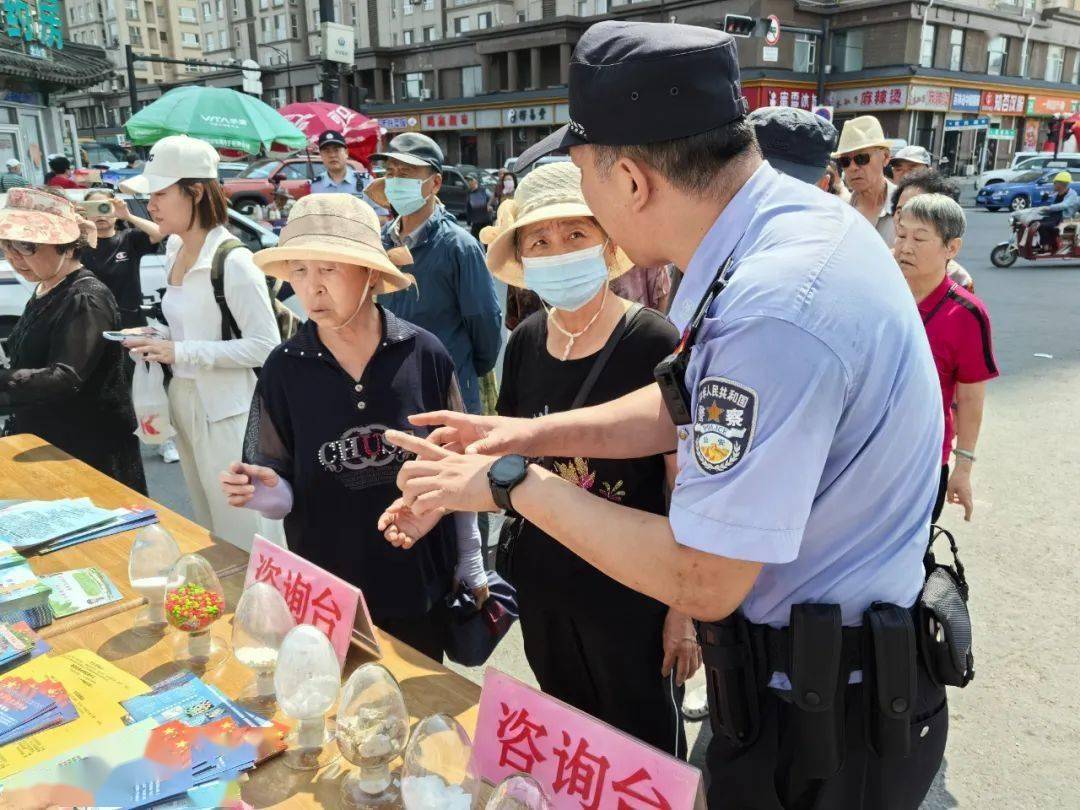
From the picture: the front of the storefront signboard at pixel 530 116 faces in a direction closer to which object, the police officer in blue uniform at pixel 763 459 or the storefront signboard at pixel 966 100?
the police officer in blue uniform

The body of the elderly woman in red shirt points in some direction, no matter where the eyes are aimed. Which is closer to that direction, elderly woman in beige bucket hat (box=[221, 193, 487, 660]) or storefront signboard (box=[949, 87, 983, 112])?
the elderly woman in beige bucket hat

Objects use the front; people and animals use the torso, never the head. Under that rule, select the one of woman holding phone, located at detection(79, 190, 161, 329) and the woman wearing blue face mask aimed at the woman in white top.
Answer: the woman holding phone

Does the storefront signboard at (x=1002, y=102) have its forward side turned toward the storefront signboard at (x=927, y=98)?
no

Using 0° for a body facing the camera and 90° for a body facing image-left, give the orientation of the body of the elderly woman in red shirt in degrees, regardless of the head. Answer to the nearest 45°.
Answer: approximately 45°

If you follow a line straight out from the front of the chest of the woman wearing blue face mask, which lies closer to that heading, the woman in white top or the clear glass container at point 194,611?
the clear glass container

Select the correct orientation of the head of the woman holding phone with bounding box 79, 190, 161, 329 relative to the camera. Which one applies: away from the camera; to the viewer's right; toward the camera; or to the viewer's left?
toward the camera

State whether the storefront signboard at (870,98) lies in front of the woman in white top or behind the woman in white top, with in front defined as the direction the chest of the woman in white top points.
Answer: behind

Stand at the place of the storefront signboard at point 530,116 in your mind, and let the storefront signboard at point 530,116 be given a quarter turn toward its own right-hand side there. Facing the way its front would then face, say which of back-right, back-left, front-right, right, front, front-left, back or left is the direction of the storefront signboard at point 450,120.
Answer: front

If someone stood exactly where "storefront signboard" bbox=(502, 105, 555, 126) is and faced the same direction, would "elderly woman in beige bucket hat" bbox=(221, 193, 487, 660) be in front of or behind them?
in front

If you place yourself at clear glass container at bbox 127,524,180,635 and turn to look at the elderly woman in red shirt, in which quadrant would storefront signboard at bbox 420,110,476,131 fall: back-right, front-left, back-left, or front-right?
front-left

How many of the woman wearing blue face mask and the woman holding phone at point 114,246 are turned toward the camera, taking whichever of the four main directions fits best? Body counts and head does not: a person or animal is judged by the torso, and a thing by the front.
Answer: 2
